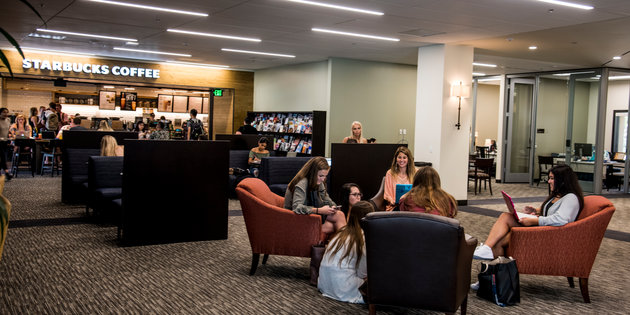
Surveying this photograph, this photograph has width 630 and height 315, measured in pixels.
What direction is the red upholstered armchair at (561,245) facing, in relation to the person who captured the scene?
facing to the left of the viewer

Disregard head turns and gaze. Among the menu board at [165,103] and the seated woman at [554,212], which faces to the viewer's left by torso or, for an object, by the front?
the seated woman

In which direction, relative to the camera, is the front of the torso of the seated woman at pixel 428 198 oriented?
away from the camera

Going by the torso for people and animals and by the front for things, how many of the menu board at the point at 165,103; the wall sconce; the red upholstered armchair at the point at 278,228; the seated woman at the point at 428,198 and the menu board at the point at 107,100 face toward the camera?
3

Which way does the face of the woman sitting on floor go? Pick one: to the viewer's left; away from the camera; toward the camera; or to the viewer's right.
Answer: away from the camera

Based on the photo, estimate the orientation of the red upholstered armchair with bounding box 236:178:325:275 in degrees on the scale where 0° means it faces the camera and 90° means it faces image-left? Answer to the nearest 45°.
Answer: approximately 270°

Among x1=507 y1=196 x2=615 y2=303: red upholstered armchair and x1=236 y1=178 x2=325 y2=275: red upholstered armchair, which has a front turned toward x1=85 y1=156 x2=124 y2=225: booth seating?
x1=507 y1=196 x2=615 y2=303: red upholstered armchair

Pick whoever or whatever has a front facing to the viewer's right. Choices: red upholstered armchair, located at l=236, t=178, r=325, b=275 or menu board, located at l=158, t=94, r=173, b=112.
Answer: the red upholstered armchair

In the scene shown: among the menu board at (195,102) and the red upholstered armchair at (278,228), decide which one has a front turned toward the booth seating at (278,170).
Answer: the menu board

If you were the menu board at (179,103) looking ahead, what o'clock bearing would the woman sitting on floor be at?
The woman sitting on floor is roughly at 12 o'clock from the menu board.

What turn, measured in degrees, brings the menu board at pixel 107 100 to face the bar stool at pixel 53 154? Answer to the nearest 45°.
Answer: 0° — it already faces it

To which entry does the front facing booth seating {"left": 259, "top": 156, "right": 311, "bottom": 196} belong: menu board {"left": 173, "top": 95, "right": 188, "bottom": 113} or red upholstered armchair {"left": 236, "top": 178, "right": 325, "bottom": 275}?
the menu board

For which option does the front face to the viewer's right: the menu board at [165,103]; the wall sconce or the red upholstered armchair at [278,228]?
the red upholstered armchair

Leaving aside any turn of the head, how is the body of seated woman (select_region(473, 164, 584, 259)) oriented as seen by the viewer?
to the viewer's left
